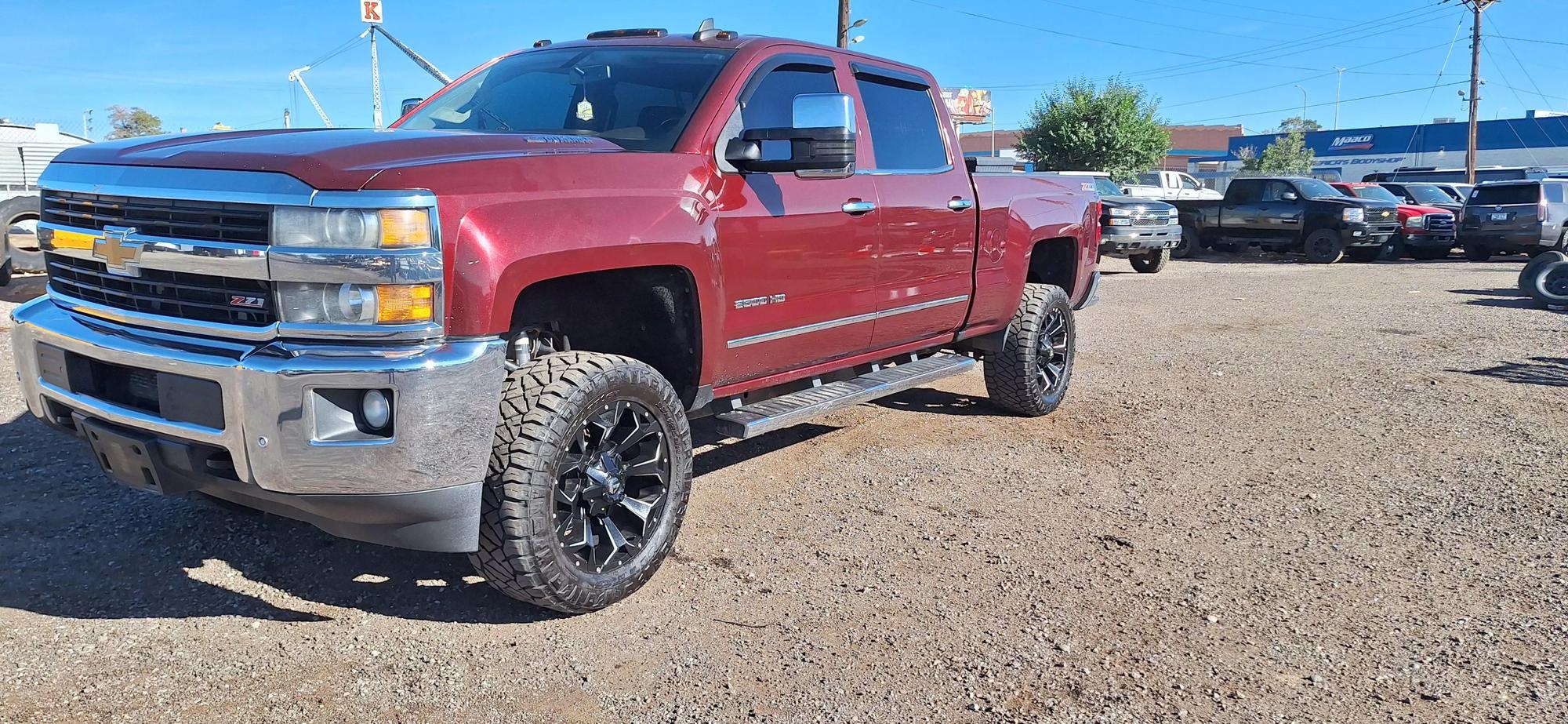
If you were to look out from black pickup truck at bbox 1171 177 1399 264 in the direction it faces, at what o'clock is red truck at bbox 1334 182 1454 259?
The red truck is roughly at 9 o'clock from the black pickup truck.

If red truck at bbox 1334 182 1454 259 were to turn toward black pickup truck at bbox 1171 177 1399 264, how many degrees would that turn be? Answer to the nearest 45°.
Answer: approximately 90° to its right

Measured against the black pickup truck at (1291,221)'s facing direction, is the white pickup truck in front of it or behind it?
behind

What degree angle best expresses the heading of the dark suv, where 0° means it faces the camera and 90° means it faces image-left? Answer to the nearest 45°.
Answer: approximately 225°

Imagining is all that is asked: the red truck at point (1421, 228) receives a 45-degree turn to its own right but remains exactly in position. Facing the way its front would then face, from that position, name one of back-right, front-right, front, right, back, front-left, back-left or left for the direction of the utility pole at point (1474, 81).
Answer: back

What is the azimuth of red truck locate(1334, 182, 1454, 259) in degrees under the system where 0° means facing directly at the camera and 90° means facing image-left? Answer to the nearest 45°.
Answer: approximately 315°

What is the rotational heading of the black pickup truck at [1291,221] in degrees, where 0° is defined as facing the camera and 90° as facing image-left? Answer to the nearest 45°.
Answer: approximately 315°

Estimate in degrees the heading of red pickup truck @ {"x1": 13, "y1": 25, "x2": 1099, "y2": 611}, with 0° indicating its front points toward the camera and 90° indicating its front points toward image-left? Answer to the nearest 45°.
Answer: approximately 45°

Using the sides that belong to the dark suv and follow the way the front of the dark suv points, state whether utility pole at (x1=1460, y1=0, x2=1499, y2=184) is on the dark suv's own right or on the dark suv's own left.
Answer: on the dark suv's own left
